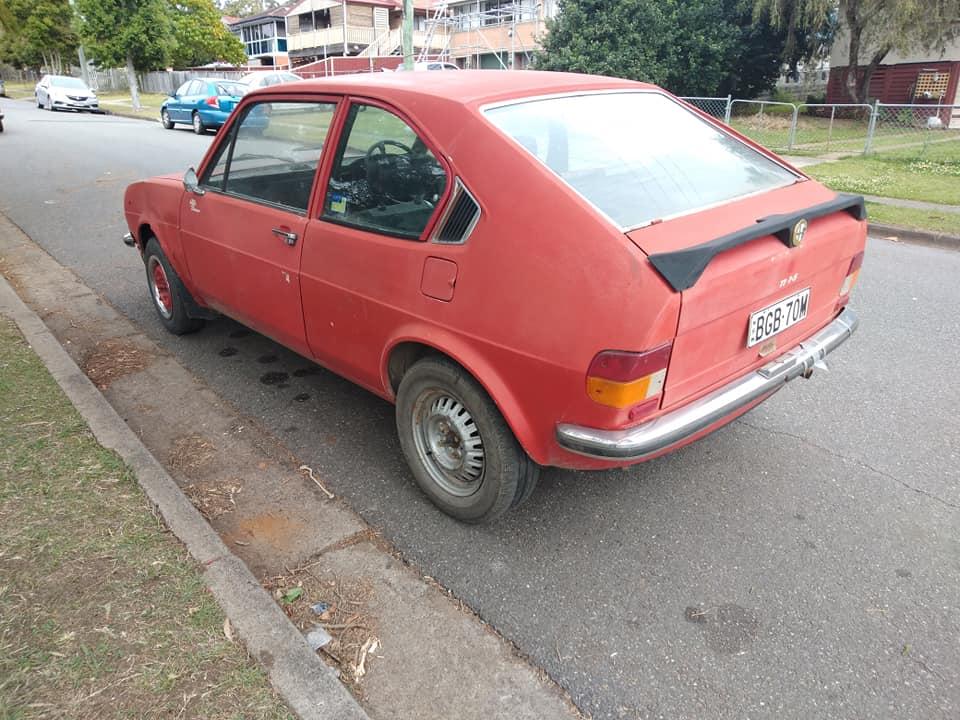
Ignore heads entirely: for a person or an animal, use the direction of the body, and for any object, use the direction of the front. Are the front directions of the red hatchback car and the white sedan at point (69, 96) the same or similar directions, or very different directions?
very different directions

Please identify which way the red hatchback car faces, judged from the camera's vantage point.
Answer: facing away from the viewer and to the left of the viewer

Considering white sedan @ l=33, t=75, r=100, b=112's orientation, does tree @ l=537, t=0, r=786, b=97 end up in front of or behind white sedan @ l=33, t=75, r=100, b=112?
in front

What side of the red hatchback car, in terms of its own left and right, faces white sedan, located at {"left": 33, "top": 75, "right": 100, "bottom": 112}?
front

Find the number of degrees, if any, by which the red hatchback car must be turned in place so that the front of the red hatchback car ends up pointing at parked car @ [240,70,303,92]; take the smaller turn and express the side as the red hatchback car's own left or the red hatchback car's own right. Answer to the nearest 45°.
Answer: approximately 45° to the red hatchback car's own right

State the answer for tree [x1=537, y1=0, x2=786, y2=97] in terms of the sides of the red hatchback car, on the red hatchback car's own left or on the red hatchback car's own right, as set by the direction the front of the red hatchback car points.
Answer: on the red hatchback car's own right

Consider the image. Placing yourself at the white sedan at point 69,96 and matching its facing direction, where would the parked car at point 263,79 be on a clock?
The parked car is roughly at 10 o'clock from the white sedan.

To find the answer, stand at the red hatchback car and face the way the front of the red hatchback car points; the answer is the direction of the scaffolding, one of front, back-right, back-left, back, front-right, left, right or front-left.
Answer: front-right

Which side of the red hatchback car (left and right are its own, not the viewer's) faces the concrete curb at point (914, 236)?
right

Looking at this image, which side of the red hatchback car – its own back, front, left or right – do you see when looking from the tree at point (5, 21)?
front

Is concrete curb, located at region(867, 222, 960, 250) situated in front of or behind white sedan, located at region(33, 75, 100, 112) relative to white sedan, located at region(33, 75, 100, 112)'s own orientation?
in front
